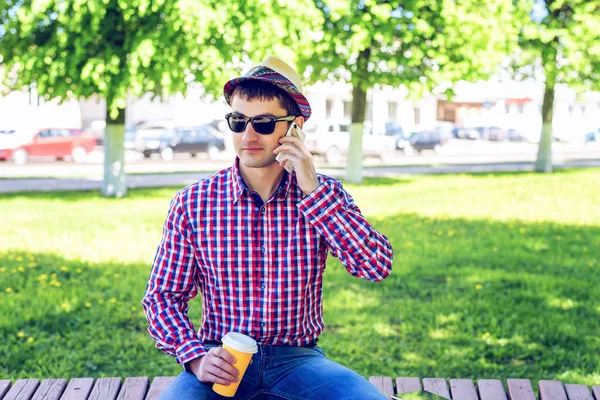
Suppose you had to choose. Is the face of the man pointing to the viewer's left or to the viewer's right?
to the viewer's left

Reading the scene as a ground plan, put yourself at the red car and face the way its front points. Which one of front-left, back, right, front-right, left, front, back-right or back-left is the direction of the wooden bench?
left

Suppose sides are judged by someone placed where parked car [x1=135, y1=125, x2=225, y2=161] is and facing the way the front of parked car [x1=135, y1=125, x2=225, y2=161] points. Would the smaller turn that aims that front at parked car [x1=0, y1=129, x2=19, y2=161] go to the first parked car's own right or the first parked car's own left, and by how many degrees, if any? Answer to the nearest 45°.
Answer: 0° — it already faces it

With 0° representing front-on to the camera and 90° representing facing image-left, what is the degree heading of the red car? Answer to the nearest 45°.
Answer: approximately 90°

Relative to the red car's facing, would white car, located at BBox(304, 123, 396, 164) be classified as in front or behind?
behind

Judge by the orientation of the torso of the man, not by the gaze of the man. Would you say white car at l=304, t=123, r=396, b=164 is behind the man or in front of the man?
behind

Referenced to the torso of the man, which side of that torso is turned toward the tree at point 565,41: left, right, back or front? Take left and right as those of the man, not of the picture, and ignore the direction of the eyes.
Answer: back

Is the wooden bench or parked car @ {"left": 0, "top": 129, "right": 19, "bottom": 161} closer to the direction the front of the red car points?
the parked car

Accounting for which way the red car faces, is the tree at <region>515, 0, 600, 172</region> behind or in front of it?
behind

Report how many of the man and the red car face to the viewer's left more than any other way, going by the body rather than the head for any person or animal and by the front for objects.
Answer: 1

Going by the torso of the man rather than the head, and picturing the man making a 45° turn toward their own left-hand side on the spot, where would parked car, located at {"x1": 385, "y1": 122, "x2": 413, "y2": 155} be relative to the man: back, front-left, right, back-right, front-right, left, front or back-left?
back-left

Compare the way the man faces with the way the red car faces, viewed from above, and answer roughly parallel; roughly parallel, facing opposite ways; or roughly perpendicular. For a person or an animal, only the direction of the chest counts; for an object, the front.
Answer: roughly perpendicular

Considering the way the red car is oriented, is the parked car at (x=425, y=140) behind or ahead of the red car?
behind
